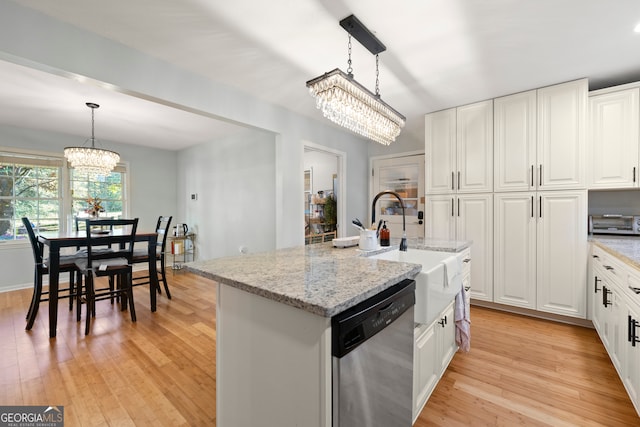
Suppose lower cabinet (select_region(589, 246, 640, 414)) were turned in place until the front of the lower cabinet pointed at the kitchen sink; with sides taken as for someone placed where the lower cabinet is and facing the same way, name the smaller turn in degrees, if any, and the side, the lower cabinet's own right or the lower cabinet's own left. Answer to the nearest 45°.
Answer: approximately 45° to the lower cabinet's own left

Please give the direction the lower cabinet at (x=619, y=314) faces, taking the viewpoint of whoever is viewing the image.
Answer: facing to the left of the viewer

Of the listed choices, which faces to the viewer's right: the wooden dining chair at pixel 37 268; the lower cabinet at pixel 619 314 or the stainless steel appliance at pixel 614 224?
the wooden dining chair

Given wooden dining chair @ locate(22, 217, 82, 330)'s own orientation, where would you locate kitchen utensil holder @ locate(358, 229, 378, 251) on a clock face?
The kitchen utensil holder is roughly at 2 o'clock from the wooden dining chair.

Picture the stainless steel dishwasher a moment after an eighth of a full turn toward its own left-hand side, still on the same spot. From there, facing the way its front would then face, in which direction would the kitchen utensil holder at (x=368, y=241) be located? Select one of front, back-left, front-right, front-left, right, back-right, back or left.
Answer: left

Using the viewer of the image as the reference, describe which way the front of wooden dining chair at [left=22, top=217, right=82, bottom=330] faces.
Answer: facing to the right of the viewer

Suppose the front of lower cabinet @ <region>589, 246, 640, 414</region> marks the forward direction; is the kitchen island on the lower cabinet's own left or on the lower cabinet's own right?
on the lower cabinet's own left

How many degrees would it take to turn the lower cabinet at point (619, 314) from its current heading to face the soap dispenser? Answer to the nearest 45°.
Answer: approximately 45° to its left
